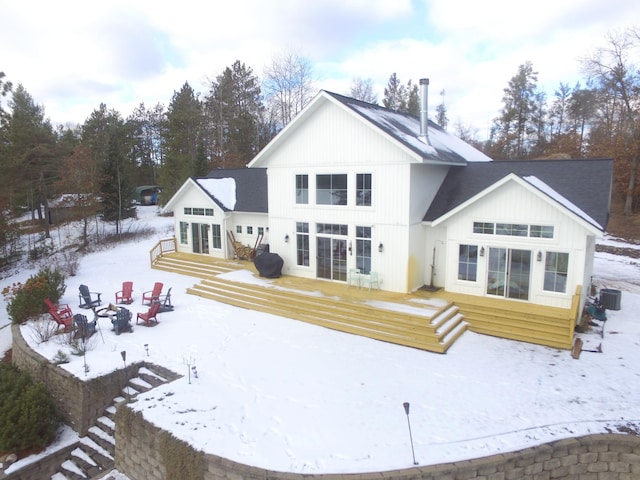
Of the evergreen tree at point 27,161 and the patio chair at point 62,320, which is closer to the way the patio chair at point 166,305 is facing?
the patio chair

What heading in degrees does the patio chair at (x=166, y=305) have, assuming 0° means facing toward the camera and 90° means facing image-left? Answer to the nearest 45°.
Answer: approximately 90°

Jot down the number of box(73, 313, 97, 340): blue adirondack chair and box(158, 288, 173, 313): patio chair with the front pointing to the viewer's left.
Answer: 1

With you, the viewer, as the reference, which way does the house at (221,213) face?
facing the viewer and to the left of the viewer

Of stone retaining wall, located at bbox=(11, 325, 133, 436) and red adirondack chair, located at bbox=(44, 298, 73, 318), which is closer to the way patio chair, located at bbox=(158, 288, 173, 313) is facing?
the red adirondack chair

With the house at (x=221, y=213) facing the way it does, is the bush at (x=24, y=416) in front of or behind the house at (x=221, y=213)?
in front

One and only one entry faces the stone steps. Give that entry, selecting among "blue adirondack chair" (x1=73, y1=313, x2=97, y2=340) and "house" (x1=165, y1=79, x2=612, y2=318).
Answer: the house

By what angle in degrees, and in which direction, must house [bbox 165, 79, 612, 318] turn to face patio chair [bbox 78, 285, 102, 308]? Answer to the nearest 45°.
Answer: approximately 45° to its right

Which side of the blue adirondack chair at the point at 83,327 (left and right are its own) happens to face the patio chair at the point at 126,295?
front

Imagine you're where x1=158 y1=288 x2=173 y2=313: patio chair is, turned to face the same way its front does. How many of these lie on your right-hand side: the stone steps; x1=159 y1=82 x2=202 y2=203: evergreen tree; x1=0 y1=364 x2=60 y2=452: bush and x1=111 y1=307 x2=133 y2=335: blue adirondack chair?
1

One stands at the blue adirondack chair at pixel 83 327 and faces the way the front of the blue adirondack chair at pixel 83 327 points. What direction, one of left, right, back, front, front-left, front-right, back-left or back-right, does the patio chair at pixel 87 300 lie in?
front-left

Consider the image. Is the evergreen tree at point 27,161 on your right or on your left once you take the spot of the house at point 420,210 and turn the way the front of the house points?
on your right

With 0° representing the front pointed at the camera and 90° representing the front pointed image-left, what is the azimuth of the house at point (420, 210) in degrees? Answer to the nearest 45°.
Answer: approximately 45°
